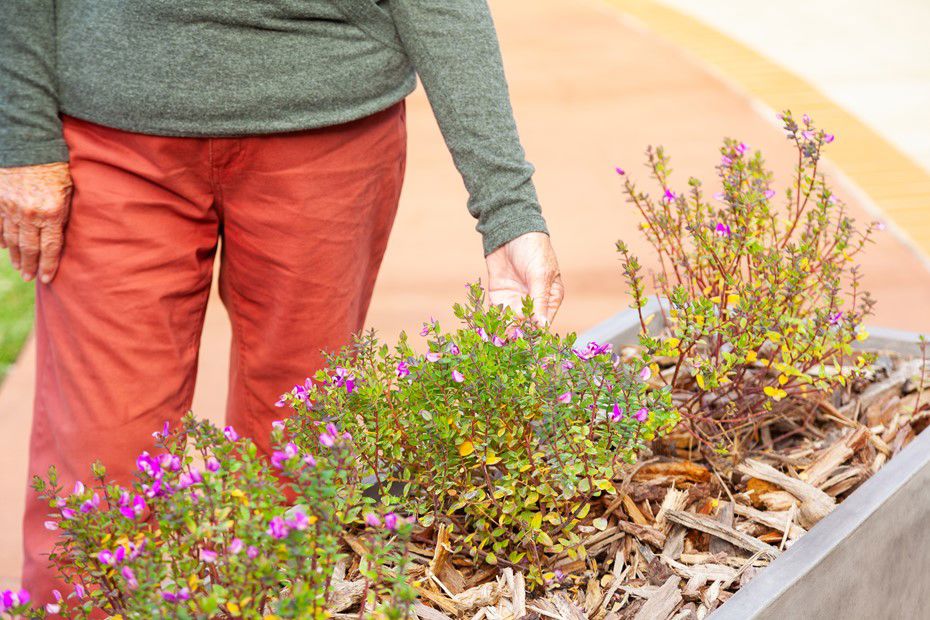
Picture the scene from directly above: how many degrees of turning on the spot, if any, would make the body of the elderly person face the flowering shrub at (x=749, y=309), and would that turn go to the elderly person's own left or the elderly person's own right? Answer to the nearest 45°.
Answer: approximately 90° to the elderly person's own left

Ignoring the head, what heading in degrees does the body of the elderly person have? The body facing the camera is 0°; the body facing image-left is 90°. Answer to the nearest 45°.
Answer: approximately 0°

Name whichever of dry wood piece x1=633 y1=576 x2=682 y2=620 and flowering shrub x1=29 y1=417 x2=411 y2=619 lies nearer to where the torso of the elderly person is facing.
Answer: the flowering shrub

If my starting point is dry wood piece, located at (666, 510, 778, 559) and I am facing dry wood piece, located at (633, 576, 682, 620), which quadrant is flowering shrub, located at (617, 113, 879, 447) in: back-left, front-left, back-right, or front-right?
back-right

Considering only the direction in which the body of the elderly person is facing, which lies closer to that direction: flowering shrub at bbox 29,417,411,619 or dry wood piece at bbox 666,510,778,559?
the flowering shrub

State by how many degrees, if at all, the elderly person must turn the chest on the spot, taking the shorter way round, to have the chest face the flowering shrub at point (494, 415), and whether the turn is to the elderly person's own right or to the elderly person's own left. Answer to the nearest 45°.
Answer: approximately 45° to the elderly person's own left

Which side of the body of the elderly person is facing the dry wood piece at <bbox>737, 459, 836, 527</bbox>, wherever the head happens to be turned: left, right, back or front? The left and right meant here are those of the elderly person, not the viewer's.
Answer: left

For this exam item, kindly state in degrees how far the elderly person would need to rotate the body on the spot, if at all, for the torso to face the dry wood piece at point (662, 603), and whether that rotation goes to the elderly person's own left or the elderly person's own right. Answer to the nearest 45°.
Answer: approximately 45° to the elderly person's own left

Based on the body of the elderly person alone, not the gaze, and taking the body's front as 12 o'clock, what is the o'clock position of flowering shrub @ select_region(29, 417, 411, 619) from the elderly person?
The flowering shrub is roughly at 12 o'clock from the elderly person.

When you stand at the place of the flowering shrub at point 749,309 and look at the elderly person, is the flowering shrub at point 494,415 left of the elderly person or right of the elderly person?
left

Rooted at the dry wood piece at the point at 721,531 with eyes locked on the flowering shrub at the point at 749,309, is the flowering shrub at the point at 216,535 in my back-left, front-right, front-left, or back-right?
back-left
